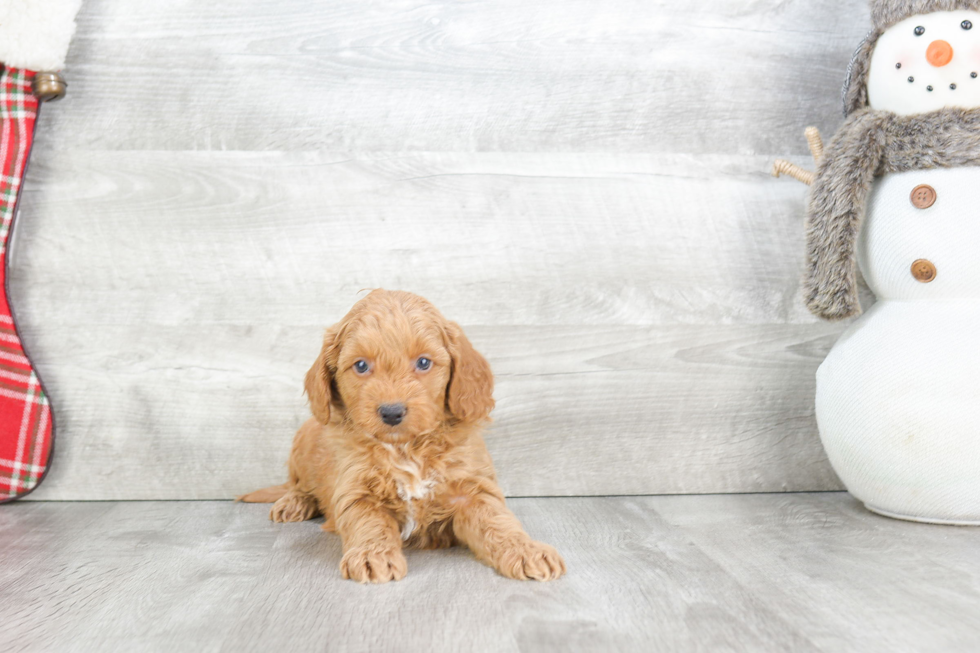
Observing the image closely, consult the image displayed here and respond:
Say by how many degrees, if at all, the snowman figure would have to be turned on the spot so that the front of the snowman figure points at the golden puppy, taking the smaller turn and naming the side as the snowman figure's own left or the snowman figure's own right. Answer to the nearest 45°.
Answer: approximately 45° to the snowman figure's own right

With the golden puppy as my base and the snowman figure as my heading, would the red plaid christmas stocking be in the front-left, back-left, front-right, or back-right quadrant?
back-left

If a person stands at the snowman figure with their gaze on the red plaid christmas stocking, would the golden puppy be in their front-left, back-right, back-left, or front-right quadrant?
front-left

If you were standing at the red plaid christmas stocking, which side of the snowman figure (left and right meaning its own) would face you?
right

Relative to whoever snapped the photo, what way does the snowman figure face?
facing the viewer
